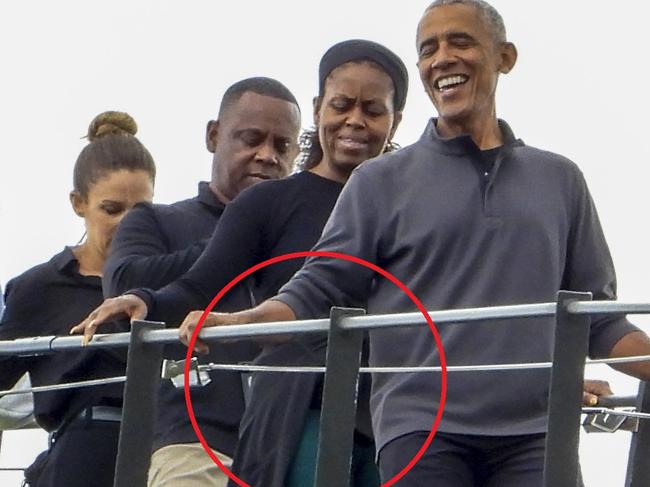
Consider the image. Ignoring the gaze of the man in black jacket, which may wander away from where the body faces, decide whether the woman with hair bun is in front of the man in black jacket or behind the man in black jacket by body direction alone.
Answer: behind

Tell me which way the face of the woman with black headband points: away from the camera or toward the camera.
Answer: toward the camera

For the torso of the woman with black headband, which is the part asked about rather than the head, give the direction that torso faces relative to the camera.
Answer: toward the camera

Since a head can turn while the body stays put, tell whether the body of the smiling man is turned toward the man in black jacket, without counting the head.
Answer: no

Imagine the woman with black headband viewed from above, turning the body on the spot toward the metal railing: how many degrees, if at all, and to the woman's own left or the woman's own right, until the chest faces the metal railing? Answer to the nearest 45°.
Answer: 0° — they already face it

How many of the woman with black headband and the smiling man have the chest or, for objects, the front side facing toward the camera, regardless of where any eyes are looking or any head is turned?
2

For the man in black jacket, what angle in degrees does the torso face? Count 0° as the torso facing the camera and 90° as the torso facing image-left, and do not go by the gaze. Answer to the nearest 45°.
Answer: approximately 315°

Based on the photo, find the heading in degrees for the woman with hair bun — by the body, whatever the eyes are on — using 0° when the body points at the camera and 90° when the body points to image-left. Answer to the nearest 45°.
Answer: approximately 315°
